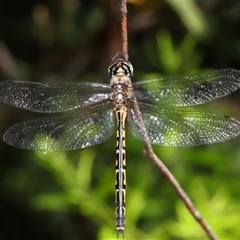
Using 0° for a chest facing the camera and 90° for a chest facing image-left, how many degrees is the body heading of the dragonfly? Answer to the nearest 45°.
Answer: approximately 180°
